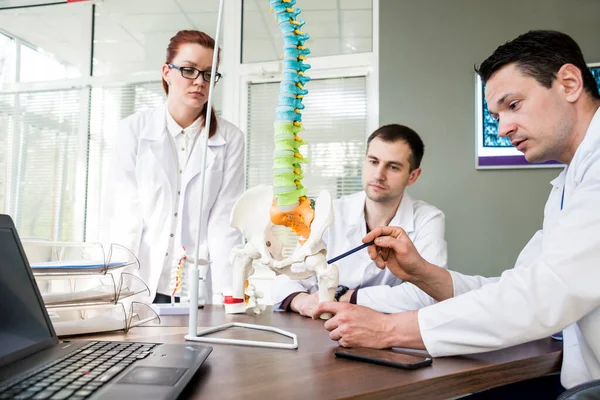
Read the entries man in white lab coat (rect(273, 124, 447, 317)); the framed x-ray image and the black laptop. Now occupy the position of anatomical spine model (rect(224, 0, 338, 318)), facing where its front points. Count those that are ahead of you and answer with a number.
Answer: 1

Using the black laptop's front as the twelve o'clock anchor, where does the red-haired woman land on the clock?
The red-haired woman is roughly at 8 o'clock from the black laptop.

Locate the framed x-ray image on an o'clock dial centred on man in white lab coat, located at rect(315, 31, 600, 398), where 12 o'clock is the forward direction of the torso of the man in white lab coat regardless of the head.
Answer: The framed x-ray image is roughly at 3 o'clock from the man in white lab coat.

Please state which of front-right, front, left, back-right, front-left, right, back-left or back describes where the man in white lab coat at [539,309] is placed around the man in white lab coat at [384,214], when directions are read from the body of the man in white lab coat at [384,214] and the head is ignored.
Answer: front-left

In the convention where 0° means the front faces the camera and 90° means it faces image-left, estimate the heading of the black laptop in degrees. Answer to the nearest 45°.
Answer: approximately 315°

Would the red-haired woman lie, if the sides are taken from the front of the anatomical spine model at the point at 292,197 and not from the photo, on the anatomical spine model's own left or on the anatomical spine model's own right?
on the anatomical spine model's own right

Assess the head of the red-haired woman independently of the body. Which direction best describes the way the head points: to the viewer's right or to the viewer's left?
to the viewer's right

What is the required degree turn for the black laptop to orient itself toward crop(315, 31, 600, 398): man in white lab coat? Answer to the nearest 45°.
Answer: approximately 45° to its left

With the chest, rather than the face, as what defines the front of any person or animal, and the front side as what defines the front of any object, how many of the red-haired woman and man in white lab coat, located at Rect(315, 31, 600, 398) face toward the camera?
1

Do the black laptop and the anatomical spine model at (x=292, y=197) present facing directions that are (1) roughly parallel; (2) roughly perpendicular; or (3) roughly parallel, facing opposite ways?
roughly perpendicular

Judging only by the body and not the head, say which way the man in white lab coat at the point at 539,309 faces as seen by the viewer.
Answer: to the viewer's left
